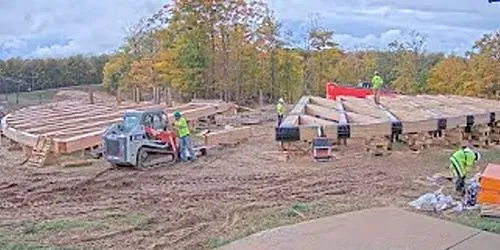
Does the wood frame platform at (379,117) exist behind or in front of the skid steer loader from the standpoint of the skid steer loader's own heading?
in front

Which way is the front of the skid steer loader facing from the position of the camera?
facing away from the viewer and to the right of the viewer

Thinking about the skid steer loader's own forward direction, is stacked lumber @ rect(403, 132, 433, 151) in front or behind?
in front

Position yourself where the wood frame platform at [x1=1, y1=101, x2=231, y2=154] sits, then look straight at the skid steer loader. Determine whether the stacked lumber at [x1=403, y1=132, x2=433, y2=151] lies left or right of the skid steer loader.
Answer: left

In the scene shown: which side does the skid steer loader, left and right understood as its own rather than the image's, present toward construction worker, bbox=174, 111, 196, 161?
front

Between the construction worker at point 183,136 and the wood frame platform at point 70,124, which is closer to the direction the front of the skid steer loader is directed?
the construction worker
